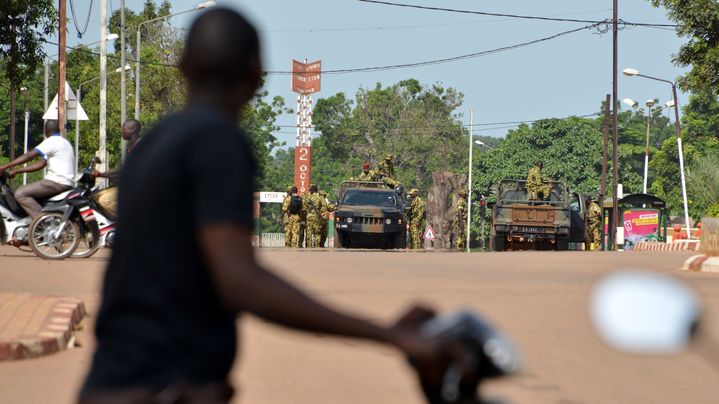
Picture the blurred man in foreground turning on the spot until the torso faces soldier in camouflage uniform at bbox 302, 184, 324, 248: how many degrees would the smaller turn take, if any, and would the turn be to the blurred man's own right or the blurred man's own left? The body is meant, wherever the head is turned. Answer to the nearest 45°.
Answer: approximately 45° to the blurred man's own left

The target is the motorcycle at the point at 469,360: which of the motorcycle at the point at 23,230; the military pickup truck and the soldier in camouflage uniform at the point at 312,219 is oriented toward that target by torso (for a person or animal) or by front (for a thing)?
the soldier in camouflage uniform

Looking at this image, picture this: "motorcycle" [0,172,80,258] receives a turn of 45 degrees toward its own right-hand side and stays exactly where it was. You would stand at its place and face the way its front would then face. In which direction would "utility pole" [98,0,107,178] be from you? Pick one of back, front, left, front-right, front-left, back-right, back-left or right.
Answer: front-right

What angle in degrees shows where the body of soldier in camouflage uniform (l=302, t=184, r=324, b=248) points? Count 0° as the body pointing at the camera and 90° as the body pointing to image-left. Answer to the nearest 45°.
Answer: approximately 180°

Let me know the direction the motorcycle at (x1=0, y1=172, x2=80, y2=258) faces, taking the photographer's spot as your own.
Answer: facing to the left of the viewer

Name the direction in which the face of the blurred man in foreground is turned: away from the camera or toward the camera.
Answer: away from the camera

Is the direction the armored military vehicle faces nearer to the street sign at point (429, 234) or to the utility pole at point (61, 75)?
the utility pole

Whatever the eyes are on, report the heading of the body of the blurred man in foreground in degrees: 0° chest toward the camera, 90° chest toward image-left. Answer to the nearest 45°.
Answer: approximately 225°
